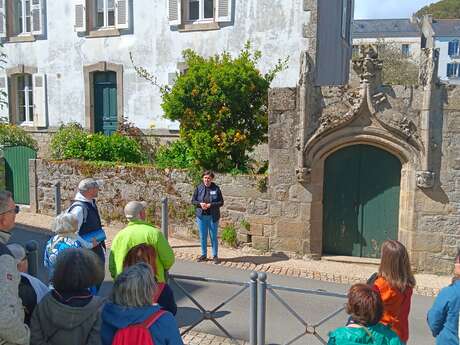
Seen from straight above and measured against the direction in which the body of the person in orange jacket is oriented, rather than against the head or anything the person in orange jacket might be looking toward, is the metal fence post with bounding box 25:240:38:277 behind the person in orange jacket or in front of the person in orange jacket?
in front

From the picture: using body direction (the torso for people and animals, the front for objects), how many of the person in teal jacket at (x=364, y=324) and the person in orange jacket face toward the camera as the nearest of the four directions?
0

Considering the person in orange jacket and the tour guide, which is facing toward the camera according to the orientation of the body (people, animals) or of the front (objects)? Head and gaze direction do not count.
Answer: the tour guide

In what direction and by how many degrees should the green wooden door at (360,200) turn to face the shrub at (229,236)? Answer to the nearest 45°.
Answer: approximately 90° to its right

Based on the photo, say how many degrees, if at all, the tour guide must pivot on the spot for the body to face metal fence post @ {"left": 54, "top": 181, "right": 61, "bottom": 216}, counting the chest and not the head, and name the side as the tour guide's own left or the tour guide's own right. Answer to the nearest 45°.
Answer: approximately 135° to the tour guide's own right

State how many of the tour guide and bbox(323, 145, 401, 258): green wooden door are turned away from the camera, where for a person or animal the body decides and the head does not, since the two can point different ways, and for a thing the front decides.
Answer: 0

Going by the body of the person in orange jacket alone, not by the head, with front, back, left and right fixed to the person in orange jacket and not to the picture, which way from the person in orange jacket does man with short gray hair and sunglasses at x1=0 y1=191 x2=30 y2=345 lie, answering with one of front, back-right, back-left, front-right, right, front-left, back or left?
left

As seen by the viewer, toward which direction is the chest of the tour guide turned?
toward the camera

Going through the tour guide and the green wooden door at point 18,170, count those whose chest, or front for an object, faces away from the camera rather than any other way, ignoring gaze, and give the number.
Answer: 0

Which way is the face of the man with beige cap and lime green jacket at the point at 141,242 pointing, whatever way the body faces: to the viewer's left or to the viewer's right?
to the viewer's right

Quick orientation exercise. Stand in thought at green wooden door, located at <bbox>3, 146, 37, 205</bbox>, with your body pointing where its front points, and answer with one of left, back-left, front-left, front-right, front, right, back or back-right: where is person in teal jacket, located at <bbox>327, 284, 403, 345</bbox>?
front

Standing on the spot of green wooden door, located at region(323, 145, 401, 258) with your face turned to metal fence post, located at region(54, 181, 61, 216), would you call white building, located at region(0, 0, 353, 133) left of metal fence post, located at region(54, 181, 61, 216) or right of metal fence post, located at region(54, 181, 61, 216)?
right

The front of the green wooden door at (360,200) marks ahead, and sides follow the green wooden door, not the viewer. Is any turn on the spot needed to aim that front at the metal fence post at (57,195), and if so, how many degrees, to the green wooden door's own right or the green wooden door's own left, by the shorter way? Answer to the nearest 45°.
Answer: approximately 90° to the green wooden door's own right

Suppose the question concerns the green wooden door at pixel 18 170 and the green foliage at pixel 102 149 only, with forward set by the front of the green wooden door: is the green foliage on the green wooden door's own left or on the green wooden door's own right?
on the green wooden door's own left

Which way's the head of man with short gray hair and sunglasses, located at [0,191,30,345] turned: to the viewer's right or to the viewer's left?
to the viewer's right

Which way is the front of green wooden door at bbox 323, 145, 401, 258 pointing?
toward the camera

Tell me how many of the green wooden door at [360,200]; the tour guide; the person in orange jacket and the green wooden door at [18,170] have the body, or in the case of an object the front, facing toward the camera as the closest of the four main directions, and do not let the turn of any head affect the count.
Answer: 3

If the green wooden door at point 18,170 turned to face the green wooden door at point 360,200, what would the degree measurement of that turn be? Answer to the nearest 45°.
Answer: approximately 45° to its left

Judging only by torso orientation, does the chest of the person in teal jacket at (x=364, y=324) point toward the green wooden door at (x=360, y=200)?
yes

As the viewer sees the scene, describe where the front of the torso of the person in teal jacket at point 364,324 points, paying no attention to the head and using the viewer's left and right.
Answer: facing away from the viewer
